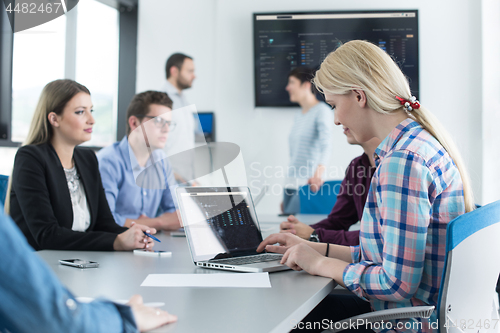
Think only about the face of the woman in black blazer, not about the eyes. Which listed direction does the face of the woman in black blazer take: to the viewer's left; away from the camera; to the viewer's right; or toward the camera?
to the viewer's right

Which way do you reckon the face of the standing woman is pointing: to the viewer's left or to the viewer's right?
to the viewer's left

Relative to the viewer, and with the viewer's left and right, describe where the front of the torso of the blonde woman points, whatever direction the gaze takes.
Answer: facing to the left of the viewer

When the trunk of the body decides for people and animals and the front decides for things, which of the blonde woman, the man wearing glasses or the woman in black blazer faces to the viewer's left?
the blonde woman

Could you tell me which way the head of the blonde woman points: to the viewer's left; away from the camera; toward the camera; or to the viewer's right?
to the viewer's left

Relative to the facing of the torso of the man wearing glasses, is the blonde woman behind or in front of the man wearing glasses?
in front

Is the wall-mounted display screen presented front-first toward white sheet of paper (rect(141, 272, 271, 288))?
yes
